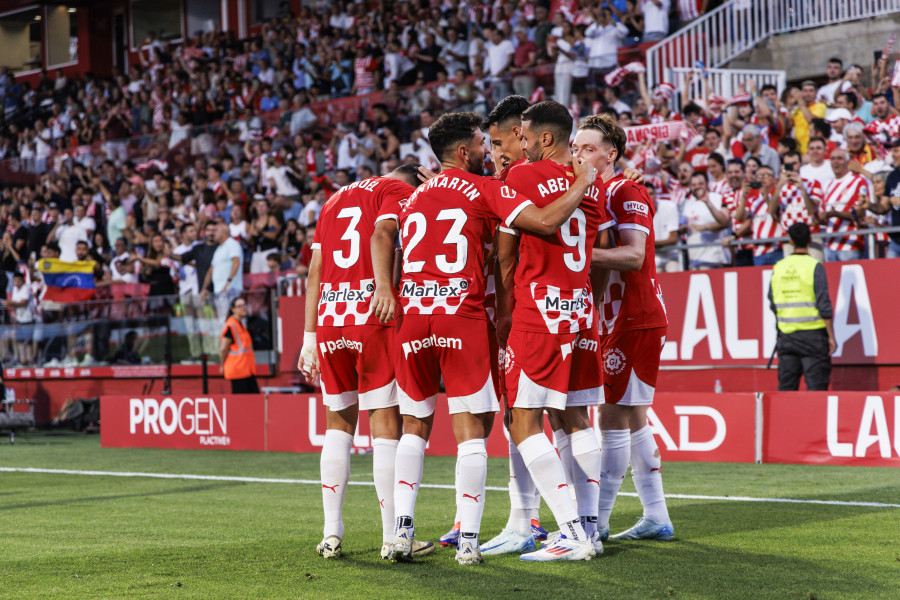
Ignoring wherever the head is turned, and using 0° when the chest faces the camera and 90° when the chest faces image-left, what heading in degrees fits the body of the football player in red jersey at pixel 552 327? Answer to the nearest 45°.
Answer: approximately 135°

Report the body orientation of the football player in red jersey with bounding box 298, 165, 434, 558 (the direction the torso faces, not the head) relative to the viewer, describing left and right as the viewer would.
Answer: facing away from the viewer and to the right of the viewer

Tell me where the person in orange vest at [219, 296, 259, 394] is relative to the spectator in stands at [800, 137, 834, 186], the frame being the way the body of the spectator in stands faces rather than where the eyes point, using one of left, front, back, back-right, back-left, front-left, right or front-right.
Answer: right

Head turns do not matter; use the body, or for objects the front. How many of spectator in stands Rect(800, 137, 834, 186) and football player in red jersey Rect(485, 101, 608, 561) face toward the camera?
1

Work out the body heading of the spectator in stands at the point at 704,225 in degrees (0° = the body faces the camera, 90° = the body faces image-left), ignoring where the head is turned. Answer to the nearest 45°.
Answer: approximately 45°

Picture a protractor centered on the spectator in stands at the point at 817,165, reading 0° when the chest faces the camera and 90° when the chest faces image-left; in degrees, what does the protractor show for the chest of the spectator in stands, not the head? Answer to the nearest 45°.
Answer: approximately 0°

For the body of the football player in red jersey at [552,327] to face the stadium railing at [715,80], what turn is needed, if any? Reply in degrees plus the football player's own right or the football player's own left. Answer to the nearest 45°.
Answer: approximately 45° to the football player's own right

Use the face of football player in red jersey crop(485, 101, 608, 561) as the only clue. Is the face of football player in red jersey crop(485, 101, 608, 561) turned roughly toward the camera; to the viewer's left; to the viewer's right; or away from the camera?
to the viewer's left

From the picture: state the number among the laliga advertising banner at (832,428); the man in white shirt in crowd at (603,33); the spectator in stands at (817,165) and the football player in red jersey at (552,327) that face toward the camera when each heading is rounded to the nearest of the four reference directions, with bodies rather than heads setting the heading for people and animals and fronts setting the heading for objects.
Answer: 3

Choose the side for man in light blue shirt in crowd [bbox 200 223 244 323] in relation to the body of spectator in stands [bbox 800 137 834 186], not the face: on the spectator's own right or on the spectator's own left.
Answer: on the spectator's own right

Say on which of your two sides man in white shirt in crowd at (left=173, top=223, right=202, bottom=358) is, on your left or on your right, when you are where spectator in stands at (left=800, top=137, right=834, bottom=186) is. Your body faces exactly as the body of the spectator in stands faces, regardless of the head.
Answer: on your right

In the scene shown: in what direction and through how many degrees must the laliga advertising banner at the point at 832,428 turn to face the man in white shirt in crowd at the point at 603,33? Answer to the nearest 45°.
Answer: approximately 135° to its right
